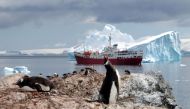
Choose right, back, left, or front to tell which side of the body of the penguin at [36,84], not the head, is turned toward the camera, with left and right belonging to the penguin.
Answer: left

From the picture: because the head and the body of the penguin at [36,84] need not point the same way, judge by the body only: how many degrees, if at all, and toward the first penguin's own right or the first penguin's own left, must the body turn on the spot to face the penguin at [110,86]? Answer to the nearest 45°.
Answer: approximately 180°

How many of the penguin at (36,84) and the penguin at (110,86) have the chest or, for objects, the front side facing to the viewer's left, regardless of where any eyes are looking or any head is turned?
1

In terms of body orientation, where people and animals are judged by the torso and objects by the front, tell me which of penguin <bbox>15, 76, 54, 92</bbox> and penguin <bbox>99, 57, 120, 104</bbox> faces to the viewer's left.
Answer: penguin <bbox>15, 76, 54, 92</bbox>
